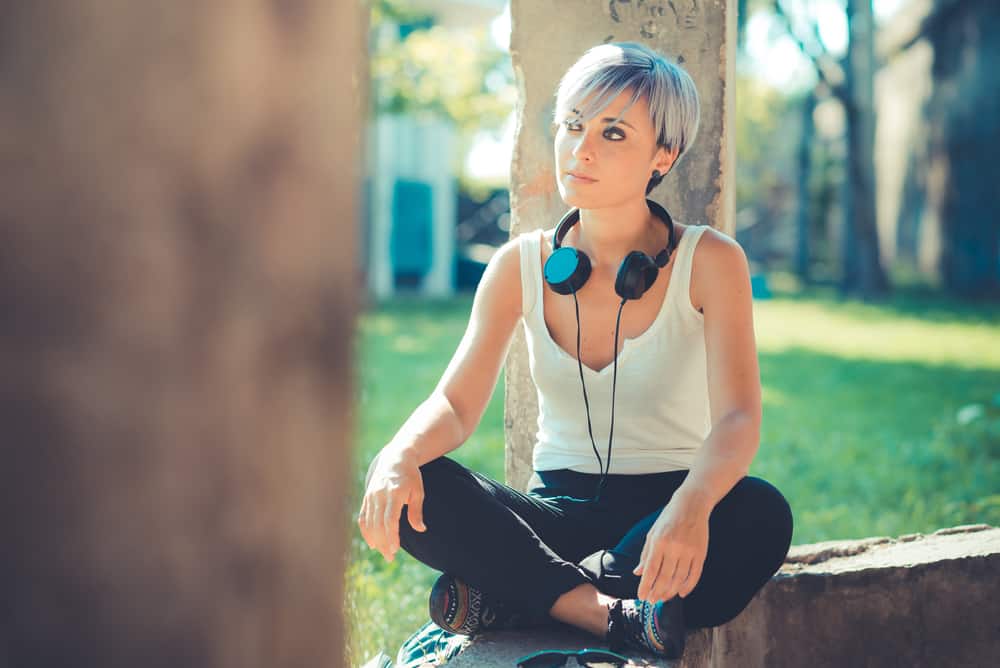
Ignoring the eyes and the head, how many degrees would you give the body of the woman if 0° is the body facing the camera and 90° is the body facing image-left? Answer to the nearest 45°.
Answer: approximately 45°

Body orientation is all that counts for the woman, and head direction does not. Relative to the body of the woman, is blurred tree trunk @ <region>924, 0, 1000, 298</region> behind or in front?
behind

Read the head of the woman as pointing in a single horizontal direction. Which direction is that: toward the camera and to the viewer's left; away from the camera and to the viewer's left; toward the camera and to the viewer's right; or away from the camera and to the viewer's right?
toward the camera and to the viewer's left

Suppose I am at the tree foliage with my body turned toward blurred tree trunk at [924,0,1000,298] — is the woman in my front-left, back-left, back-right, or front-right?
front-right

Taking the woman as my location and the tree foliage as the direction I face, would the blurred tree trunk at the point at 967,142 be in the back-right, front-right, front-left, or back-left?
front-right

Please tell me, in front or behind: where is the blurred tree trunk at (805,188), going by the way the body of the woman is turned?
behind

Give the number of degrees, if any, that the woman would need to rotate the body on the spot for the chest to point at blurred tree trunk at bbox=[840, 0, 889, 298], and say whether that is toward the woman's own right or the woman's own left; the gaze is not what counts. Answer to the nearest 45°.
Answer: approximately 135° to the woman's own right

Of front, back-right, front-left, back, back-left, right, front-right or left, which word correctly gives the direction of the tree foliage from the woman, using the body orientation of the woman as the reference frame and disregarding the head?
back-right
